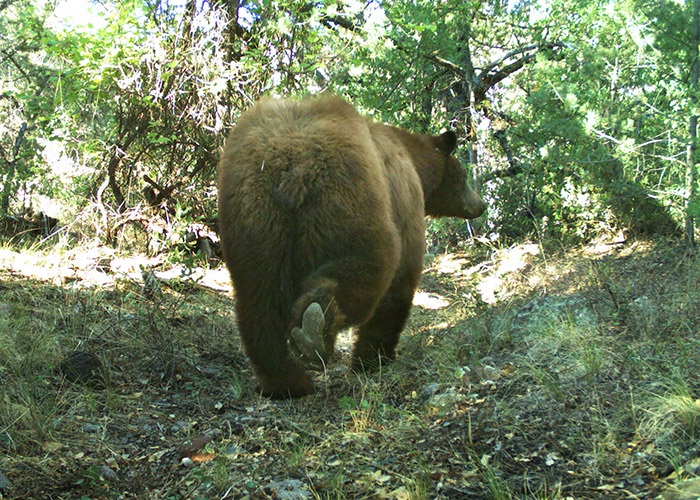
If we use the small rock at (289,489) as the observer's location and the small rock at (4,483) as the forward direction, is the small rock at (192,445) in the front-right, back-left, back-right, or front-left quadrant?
front-right

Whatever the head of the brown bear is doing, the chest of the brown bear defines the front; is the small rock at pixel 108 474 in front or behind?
behind

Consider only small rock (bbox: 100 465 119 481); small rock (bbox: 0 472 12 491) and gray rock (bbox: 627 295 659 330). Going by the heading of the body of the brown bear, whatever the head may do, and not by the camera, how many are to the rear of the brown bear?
2

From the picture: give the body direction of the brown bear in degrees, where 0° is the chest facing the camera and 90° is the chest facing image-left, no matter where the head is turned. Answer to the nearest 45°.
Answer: approximately 225°

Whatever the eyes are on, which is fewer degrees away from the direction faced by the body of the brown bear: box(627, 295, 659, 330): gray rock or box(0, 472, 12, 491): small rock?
the gray rock

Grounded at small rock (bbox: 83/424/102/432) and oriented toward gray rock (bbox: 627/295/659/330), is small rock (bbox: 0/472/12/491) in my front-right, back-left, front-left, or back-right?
back-right

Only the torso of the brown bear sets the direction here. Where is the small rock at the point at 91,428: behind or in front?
behind

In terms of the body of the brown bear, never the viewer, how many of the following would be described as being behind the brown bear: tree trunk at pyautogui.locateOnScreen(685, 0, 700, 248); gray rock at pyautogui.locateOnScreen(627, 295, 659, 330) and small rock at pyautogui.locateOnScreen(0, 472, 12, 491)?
1

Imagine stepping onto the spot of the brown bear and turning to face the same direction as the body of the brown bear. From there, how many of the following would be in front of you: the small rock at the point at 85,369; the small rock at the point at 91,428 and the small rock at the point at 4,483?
0

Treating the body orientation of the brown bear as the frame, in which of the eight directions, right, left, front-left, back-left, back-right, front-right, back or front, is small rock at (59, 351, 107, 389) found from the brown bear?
back-left

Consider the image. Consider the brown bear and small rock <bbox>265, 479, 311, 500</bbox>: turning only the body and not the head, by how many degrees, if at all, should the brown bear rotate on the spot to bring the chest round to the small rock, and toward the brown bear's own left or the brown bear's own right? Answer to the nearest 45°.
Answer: approximately 135° to the brown bear's own right
